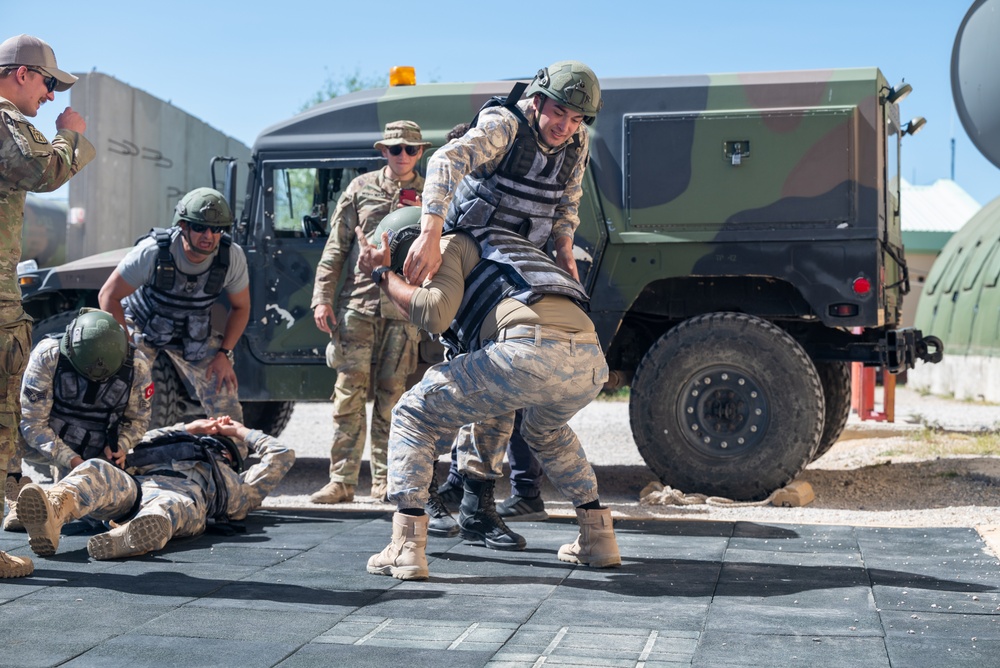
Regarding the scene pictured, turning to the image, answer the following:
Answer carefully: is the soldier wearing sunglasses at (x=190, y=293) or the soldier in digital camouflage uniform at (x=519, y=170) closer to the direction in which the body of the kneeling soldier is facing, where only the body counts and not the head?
the soldier in digital camouflage uniform

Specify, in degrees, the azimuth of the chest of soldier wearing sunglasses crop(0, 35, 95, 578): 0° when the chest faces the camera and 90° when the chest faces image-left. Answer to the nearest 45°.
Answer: approximately 270°

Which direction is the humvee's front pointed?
to the viewer's left

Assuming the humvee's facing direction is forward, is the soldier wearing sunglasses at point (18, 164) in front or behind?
in front

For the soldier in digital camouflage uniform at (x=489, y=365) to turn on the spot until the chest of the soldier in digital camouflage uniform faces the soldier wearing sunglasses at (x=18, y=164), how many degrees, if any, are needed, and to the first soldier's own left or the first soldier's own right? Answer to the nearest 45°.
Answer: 0° — they already face them

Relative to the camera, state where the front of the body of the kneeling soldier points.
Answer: toward the camera

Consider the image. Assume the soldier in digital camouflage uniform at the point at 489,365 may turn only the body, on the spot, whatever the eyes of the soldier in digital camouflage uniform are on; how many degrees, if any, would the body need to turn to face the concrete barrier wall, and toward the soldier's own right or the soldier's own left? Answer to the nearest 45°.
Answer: approximately 45° to the soldier's own right

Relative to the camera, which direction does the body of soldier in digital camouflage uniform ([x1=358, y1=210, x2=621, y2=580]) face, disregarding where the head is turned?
to the viewer's left

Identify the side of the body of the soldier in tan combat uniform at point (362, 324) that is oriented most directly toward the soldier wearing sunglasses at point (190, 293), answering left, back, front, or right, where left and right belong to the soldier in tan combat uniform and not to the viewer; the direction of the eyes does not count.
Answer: right

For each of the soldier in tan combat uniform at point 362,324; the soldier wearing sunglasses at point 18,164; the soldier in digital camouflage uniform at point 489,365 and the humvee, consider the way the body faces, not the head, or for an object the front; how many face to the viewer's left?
2

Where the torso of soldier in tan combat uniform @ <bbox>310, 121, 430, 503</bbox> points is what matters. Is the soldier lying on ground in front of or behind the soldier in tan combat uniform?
in front

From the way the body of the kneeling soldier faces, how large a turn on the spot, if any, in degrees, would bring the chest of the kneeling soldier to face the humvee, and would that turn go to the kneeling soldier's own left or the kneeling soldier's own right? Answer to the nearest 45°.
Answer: approximately 90° to the kneeling soldier's own left
